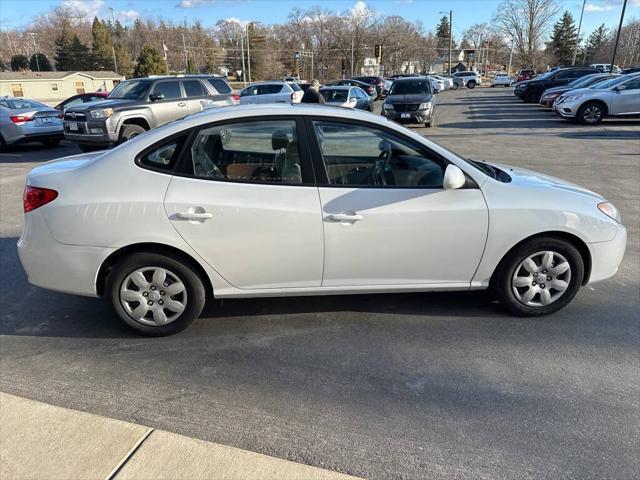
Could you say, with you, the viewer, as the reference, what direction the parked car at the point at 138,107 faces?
facing the viewer and to the left of the viewer

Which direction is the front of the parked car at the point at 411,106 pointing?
toward the camera

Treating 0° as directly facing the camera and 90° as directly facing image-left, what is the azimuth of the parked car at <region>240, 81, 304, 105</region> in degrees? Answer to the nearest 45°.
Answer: approximately 135°

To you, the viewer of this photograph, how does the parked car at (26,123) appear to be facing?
facing away from the viewer and to the left of the viewer

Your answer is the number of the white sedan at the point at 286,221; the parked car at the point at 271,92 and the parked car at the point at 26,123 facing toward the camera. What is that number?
0

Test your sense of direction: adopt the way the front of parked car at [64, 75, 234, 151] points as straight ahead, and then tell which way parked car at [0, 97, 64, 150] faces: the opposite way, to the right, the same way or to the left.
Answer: to the right

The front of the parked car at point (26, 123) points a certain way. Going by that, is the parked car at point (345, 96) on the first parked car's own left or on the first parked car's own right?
on the first parked car's own right

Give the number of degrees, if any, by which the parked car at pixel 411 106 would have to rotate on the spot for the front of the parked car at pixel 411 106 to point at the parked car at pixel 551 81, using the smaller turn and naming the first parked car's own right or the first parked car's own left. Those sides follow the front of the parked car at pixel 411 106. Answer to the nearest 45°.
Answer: approximately 135° to the first parked car's own left

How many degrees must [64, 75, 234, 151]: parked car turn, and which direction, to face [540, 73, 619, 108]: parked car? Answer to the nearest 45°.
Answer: approximately 135° to its left

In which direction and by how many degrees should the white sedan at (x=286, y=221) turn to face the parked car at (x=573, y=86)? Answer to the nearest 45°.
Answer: approximately 45° to its left

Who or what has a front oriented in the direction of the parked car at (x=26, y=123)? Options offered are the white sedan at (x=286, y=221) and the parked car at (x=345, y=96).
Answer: the parked car at (x=345, y=96)

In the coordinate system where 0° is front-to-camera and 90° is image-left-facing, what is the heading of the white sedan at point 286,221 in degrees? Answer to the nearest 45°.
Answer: approximately 270°

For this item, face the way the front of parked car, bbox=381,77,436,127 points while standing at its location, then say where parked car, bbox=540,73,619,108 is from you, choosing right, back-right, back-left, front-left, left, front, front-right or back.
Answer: back-left

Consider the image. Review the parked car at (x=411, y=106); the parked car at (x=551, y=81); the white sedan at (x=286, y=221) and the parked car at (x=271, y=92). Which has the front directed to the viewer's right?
the white sedan

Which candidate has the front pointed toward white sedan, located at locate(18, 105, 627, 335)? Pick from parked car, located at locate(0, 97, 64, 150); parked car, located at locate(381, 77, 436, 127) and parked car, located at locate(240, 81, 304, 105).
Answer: parked car, located at locate(381, 77, 436, 127)

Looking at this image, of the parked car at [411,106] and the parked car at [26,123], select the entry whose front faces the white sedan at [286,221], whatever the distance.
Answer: the parked car at [411,106]

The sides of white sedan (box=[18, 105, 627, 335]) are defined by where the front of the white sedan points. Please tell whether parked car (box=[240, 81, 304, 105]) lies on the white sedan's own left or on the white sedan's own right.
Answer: on the white sedan's own left
